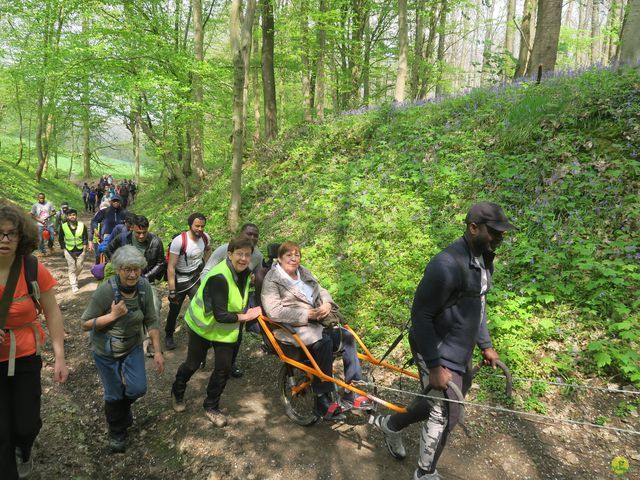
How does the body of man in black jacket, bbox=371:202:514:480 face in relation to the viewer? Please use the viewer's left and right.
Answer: facing to the right of the viewer

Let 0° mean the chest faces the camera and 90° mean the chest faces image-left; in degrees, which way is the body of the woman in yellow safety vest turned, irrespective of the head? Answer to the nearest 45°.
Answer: approximately 315°

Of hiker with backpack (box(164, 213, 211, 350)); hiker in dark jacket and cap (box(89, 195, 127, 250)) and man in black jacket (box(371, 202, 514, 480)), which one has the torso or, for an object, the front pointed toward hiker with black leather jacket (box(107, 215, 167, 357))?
hiker in dark jacket and cap (box(89, 195, 127, 250))

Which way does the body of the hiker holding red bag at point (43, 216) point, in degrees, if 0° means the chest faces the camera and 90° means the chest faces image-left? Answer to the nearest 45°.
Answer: approximately 0°

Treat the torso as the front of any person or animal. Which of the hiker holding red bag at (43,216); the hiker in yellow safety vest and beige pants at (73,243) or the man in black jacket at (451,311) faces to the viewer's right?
the man in black jacket

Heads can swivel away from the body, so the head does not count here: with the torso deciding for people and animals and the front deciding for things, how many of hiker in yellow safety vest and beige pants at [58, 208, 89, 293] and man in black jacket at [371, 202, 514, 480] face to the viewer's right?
1

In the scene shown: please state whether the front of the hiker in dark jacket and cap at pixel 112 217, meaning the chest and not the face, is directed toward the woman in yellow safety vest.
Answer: yes

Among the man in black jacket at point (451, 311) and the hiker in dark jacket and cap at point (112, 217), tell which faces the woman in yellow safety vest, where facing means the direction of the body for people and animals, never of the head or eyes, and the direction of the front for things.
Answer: the hiker in dark jacket and cap

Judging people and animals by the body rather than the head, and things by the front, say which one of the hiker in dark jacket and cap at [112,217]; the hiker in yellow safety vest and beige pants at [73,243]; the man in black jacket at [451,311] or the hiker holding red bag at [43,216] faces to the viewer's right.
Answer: the man in black jacket

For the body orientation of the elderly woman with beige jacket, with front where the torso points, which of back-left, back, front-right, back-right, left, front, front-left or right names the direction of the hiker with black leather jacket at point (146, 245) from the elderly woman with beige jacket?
back
